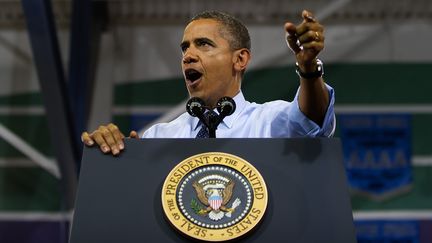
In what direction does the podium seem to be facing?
toward the camera

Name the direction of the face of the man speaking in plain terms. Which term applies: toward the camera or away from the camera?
toward the camera
